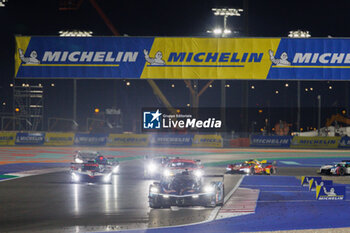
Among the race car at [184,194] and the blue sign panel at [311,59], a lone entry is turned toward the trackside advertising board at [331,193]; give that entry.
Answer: the blue sign panel

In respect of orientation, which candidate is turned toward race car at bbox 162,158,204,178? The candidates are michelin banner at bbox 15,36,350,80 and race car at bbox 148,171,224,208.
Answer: the michelin banner

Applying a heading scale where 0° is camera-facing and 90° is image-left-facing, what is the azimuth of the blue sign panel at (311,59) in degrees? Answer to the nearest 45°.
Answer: approximately 0°

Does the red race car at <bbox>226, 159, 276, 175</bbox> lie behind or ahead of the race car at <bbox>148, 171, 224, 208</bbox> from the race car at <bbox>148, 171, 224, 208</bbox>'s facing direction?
behind

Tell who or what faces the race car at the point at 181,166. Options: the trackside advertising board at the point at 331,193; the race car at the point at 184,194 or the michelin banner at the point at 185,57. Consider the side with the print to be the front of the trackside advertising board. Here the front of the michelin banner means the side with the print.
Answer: the michelin banner
